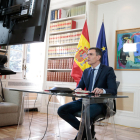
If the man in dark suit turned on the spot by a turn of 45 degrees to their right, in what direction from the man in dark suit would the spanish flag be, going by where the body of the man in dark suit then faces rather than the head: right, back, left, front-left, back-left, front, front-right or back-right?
right

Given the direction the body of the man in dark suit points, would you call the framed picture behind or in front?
behind

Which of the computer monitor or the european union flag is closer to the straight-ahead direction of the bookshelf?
the computer monitor

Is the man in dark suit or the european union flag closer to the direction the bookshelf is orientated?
the man in dark suit

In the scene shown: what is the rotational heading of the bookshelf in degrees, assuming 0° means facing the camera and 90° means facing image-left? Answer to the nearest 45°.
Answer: approximately 45°

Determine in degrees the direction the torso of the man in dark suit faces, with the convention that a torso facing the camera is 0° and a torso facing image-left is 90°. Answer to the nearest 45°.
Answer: approximately 45°

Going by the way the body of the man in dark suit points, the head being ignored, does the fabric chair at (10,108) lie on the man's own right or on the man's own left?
on the man's own right
